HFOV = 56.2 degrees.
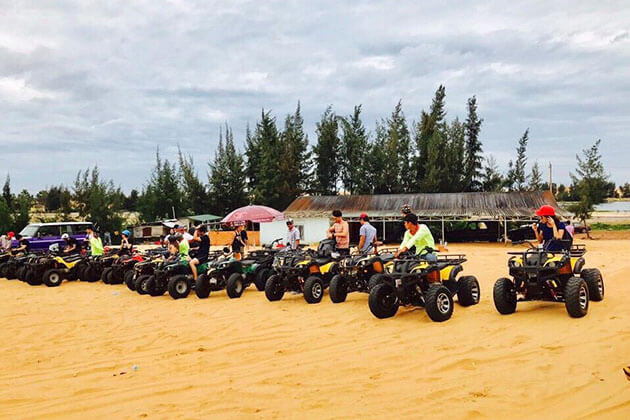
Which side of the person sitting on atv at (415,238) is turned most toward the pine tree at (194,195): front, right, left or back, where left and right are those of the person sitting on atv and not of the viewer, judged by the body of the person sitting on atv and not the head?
right

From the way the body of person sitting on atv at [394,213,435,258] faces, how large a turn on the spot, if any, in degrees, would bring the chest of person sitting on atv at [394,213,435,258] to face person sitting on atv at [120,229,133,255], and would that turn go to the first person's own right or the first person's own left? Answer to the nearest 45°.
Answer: approximately 90° to the first person's own right

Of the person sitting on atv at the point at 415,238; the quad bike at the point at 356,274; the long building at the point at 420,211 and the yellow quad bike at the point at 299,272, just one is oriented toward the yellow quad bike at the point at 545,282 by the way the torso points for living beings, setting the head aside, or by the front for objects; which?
the long building

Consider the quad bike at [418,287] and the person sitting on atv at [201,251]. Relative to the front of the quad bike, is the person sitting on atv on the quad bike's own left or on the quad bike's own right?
on the quad bike's own right

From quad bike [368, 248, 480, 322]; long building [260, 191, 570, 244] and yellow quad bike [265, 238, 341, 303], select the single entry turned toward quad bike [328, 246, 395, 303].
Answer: the long building

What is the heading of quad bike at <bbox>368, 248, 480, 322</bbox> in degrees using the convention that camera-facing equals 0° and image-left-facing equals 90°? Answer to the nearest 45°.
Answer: approximately 45°

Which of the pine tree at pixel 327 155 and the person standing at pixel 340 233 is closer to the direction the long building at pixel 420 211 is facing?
the person standing

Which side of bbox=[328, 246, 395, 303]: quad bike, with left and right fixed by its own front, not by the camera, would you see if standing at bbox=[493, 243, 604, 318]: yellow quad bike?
left

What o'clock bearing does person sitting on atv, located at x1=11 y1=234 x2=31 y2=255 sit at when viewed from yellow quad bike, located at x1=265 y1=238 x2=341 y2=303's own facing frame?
The person sitting on atv is roughly at 3 o'clock from the yellow quad bike.

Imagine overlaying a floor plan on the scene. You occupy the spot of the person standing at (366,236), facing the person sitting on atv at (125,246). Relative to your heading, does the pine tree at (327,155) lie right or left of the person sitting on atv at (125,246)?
right

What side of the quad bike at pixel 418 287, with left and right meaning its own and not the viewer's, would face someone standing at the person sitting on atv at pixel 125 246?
right

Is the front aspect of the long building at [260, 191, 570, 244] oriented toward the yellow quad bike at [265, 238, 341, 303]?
yes

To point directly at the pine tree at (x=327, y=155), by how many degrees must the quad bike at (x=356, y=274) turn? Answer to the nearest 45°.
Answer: approximately 135° to its right

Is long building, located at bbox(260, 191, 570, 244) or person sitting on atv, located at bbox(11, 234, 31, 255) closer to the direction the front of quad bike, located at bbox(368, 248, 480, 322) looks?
the person sitting on atv

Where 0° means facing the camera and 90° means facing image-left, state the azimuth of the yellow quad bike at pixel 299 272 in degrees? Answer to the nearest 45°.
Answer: approximately 45°

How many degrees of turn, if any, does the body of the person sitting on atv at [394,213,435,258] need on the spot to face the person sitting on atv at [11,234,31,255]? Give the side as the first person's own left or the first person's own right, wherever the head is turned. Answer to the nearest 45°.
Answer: approximately 90° to the first person's own right
